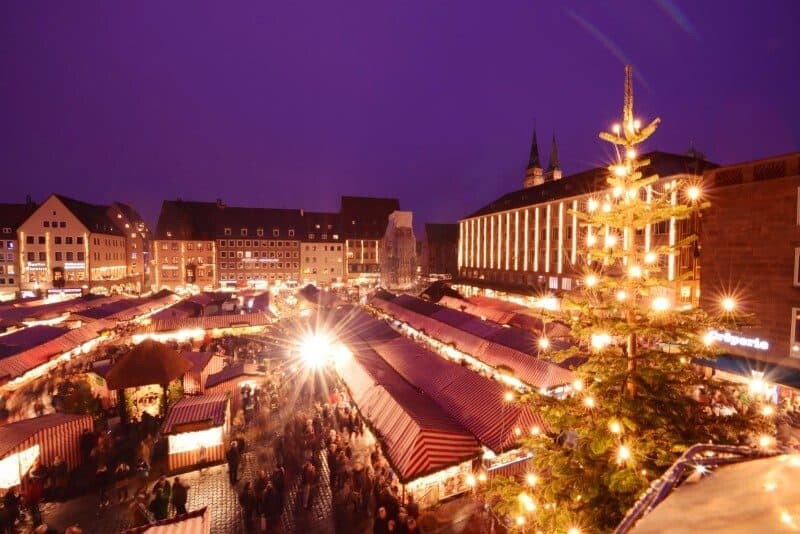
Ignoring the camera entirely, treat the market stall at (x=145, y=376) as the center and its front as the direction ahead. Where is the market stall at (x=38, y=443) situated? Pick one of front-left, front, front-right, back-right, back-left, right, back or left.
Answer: front-right

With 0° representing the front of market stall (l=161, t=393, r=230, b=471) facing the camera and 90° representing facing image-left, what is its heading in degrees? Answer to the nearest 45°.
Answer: approximately 0°

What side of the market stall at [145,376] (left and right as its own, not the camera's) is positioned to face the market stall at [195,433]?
front

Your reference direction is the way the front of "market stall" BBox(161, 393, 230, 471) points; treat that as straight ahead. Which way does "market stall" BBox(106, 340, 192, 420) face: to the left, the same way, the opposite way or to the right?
the same way

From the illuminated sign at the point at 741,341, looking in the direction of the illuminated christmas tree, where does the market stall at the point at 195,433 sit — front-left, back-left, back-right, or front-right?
front-right

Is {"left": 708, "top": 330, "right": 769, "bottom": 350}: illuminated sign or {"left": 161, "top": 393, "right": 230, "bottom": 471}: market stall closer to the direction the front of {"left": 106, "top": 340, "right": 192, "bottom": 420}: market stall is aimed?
the market stall

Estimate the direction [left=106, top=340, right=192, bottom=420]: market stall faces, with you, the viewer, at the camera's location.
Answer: facing the viewer

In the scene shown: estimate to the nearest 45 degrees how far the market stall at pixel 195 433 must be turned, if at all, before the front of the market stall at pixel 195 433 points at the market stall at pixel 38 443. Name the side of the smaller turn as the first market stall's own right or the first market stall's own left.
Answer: approximately 90° to the first market stall's own right

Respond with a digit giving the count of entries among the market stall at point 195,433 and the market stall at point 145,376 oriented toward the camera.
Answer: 2

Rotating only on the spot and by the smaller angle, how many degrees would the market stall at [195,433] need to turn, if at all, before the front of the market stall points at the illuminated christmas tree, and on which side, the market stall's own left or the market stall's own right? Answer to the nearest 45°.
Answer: approximately 45° to the market stall's own left

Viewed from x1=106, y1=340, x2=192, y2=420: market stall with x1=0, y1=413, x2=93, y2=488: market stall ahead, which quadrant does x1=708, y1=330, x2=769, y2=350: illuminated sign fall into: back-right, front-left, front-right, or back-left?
back-left

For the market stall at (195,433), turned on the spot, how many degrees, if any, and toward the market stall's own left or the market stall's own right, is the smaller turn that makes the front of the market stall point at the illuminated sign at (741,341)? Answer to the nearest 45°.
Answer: approximately 90° to the market stall's own left

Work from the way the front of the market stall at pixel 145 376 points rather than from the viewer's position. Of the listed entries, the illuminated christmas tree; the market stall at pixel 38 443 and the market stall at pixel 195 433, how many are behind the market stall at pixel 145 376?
0

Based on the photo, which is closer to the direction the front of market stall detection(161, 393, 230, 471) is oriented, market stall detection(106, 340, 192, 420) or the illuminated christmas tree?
the illuminated christmas tree

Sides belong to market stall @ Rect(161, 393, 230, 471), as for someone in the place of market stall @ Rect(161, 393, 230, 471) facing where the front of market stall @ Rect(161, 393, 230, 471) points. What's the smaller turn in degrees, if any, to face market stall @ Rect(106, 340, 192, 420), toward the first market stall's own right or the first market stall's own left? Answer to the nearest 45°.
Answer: approximately 135° to the first market stall's own right

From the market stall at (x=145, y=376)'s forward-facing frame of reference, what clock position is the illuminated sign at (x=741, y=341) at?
The illuminated sign is roughly at 10 o'clock from the market stall.
